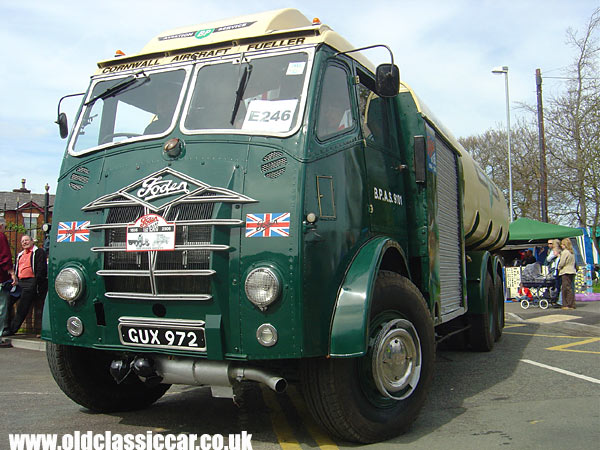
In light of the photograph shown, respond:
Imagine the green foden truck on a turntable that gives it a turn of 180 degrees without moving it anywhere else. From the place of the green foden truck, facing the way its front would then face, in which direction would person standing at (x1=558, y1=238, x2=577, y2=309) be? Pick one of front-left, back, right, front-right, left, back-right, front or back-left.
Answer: front

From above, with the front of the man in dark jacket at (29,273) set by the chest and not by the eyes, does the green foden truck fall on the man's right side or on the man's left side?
on the man's left side

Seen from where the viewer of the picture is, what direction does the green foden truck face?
facing the viewer and to the left of the viewer

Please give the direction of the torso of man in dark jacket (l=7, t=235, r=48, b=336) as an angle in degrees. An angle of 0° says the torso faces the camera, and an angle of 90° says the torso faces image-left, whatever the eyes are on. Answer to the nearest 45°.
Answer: approximately 45°

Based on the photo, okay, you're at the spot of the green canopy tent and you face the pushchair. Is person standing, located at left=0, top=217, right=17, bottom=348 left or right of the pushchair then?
right

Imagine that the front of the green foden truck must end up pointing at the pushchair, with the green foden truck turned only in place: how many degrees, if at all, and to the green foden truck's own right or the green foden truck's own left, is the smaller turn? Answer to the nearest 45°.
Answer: approximately 180°

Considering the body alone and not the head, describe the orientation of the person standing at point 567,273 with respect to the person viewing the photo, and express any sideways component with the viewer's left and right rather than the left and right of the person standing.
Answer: facing to the left of the viewer

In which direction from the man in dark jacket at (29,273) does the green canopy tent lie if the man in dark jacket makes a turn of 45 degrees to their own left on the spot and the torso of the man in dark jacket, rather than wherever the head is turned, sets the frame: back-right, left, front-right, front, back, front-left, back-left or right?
left
